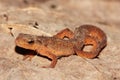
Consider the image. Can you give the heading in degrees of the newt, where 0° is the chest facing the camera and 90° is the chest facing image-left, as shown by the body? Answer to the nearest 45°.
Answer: approximately 90°
